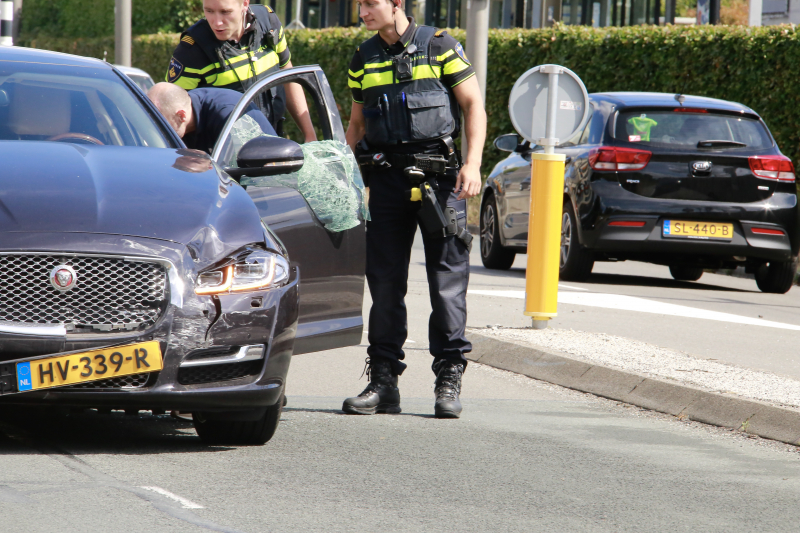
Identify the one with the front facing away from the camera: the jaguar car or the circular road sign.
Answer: the circular road sign

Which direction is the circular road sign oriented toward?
away from the camera

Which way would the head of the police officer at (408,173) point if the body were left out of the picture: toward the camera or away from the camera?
toward the camera

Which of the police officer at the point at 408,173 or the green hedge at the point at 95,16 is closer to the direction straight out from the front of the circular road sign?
the green hedge

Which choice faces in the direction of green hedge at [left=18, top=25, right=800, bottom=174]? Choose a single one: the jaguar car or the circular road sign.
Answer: the circular road sign

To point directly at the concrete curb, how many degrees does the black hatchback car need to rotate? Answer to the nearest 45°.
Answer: approximately 135° to its left

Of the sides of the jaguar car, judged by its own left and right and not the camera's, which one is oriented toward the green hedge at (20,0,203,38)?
back

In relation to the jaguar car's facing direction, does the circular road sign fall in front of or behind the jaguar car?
behind

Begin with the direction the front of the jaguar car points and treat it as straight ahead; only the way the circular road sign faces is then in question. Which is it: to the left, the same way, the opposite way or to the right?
the opposite way

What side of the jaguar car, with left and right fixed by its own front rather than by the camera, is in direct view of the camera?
front

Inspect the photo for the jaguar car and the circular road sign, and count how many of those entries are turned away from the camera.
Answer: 1

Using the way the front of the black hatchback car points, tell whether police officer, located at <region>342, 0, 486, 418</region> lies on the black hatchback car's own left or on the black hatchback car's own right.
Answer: on the black hatchback car's own left

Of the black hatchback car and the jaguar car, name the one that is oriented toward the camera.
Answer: the jaguar car

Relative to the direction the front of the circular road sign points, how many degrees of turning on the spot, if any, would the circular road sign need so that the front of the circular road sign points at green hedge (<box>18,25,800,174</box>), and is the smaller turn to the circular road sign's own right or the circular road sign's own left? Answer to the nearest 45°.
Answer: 0° — it already faces it

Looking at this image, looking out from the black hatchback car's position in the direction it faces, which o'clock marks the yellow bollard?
The yellow bollard is roughly at 8 o'clock from the black hatchback car.

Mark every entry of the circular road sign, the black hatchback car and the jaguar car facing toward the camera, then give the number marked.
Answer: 1

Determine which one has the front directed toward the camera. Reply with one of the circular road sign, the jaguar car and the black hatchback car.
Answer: the jaguar car

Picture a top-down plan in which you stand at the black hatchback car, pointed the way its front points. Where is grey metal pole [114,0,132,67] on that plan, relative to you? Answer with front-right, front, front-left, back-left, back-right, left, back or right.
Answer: front
